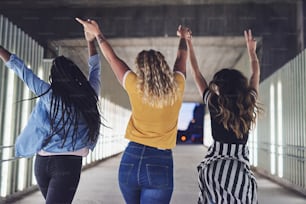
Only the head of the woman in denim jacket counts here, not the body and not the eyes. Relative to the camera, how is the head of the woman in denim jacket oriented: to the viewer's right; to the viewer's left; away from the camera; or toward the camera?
away from the camera

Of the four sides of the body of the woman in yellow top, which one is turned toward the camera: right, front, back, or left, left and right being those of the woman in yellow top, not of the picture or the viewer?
back

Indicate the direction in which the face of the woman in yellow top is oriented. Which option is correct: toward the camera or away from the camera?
away from the camera
